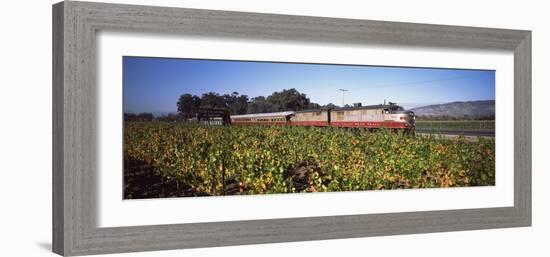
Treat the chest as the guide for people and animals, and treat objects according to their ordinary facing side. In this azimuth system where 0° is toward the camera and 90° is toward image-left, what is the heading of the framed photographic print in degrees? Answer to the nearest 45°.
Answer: approximately 315°
